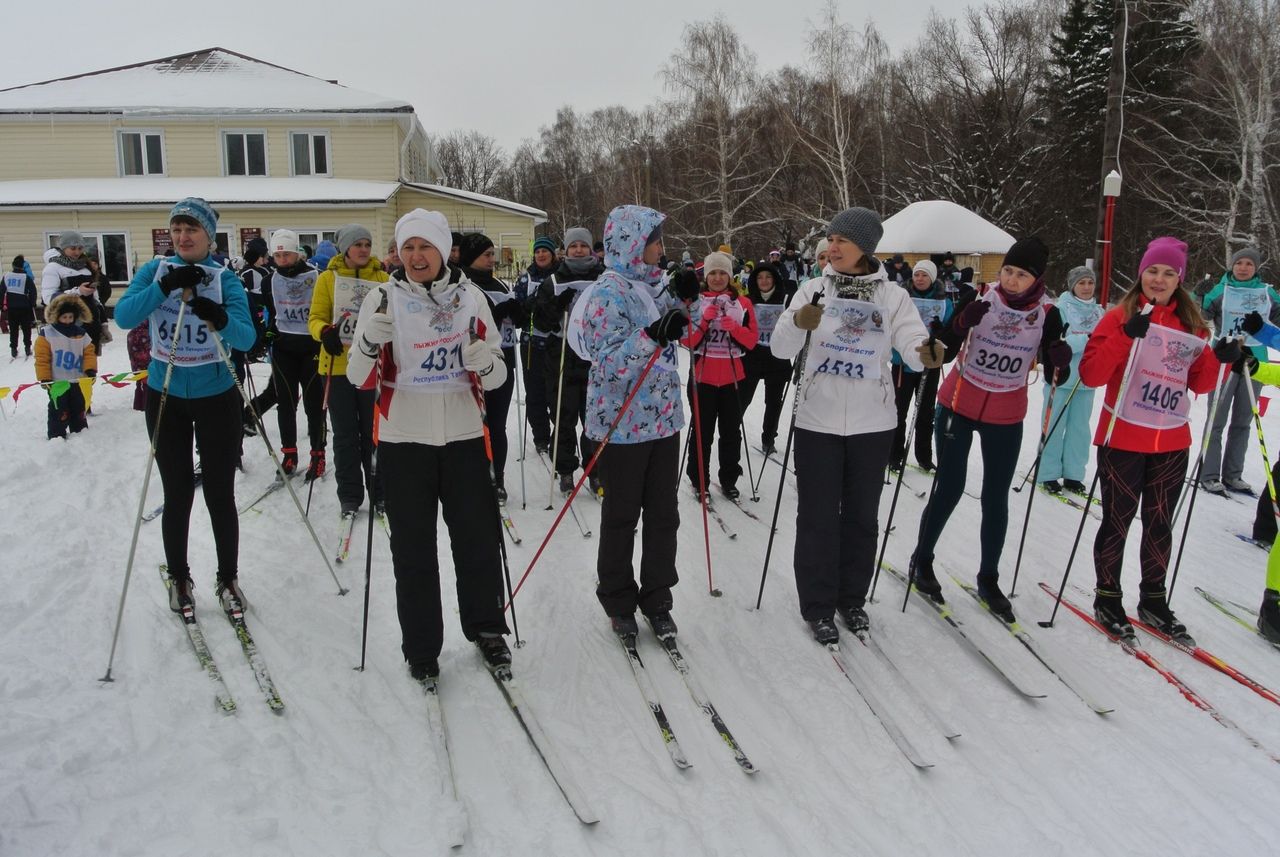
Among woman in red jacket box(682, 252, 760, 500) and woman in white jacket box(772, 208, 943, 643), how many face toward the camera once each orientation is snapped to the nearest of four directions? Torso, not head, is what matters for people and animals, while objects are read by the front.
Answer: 2

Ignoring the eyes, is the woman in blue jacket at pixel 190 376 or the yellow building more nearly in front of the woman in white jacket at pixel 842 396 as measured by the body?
the woman in blue jacket

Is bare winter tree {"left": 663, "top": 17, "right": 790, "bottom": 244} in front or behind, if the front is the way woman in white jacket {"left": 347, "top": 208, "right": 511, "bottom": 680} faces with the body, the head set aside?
behind

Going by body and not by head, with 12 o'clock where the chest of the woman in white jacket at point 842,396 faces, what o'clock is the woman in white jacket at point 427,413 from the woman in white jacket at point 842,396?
the woman in white jacket at point 427,413 is roughly at 2 o'clock from the woman in white jacket at point 842,396.
